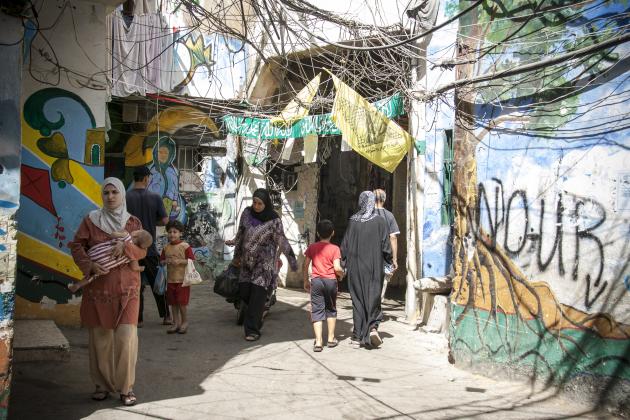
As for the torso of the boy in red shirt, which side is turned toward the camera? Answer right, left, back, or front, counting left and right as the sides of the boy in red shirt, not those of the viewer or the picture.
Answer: back

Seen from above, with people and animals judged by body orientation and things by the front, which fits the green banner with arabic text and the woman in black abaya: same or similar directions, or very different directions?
very different directions

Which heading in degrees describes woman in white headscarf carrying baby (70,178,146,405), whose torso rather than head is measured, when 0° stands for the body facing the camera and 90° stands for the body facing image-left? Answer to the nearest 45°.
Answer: approximately 0°

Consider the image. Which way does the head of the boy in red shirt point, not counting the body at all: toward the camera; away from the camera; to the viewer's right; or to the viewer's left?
away from the camera

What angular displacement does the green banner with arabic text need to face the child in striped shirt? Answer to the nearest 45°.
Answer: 0° — it already faces them

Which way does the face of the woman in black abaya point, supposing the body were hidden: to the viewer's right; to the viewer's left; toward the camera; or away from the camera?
away from the camera

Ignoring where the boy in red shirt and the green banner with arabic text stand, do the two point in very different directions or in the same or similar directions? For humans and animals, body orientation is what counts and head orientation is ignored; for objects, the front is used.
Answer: very different directions

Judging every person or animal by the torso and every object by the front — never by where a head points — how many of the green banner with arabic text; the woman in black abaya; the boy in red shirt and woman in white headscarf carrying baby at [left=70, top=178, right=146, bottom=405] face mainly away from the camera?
2

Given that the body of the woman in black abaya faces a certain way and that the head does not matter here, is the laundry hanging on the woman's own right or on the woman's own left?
on the woman's own left

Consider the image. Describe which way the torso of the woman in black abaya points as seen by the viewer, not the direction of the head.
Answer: away from the camera
